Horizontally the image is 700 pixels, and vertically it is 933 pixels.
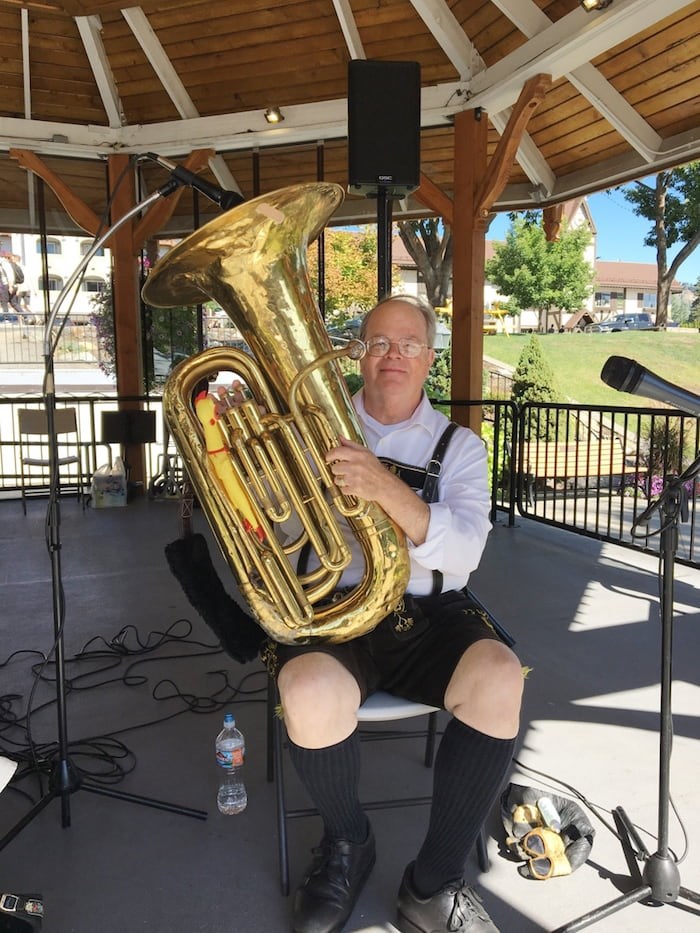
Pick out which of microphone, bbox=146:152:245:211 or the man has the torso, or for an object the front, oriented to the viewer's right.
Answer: the microphone

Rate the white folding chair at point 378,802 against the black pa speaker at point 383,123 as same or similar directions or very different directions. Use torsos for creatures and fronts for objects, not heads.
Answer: same or similar directions

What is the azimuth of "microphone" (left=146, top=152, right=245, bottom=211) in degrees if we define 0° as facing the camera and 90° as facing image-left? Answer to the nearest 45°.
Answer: approximately 270°

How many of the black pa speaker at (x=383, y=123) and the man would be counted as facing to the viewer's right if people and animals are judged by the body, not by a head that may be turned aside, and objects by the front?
0

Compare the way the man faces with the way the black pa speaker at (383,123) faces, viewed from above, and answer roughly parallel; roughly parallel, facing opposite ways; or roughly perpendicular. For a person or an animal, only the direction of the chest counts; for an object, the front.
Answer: roughly parallel

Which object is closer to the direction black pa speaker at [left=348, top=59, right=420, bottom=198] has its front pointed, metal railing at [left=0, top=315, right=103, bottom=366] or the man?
the man

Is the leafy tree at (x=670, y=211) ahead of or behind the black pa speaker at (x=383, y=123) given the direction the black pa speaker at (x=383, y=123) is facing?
behind

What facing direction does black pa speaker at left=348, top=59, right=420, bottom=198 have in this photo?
toward the camera

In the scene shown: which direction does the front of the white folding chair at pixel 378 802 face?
toward the camera

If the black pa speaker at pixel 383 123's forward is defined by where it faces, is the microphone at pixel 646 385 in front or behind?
in front

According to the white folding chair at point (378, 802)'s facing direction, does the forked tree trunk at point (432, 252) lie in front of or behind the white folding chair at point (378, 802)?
behind

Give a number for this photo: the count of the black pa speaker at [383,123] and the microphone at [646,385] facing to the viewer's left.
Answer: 1

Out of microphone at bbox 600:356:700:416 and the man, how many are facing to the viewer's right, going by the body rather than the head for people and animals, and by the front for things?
0

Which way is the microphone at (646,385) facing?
to the viewer's left

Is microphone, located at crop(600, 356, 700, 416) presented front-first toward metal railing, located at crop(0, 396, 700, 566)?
no

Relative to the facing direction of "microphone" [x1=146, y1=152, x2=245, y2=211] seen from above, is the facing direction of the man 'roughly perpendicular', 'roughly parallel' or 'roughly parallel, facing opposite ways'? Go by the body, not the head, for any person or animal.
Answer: roughly perpendicular

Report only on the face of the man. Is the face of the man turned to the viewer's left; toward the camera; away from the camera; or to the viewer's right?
toward the camera
